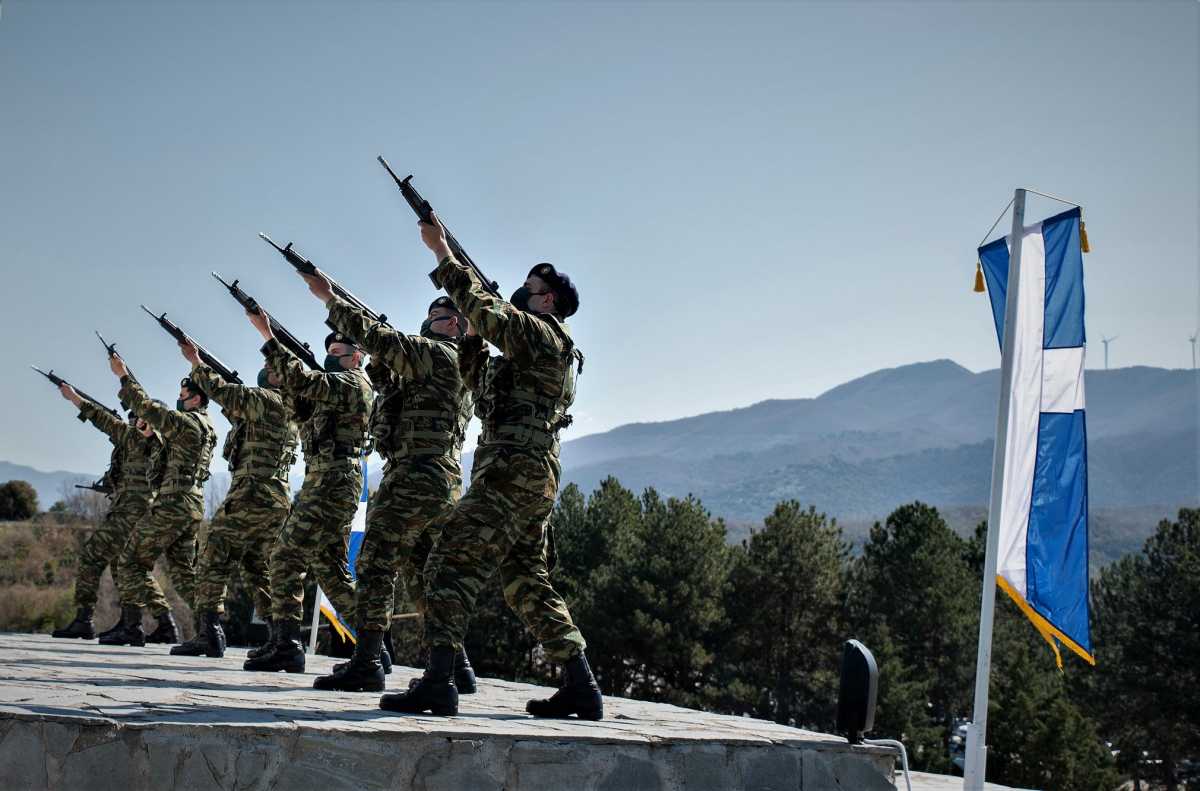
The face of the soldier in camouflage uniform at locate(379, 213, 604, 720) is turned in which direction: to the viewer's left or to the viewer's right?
to the viewer's left

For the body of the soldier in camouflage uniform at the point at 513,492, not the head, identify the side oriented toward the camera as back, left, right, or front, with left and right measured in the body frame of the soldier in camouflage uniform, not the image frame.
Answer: left

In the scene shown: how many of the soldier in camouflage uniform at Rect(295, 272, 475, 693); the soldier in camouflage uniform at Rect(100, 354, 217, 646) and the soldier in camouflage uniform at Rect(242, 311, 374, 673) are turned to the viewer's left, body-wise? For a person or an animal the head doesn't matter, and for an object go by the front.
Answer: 3

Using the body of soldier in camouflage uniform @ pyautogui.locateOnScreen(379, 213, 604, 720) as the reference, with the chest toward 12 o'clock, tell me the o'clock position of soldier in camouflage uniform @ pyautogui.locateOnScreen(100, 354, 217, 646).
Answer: soldier in camouflage uniform @ pyautogui.locateOnScreen(100, 354, 217, 646) is roughly at 2 o'clock from soldier in camouflage uniform @ pyautogui.locateOnScreen(379, 213, 604, 720).

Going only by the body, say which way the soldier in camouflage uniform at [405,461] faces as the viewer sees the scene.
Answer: to the viewer's left

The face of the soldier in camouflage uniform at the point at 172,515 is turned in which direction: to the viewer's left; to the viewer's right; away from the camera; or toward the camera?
to the viewer's left

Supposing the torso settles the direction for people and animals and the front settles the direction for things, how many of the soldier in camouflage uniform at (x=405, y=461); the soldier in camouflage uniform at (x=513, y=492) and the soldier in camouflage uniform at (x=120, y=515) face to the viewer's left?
3

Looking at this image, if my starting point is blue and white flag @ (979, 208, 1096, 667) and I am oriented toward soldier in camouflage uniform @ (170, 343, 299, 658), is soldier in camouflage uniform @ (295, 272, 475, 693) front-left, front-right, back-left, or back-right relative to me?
front-left

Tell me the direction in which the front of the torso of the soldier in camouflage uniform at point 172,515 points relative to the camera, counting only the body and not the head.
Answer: to the viewer's left
